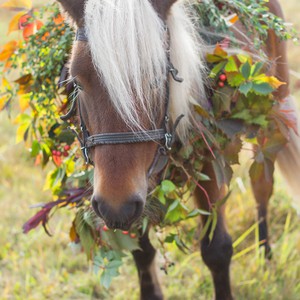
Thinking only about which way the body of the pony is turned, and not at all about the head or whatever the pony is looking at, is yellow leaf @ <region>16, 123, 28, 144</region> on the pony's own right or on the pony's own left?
on the pony's own right

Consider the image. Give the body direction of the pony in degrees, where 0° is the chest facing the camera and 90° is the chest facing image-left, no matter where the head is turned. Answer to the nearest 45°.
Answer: approximately 45°
